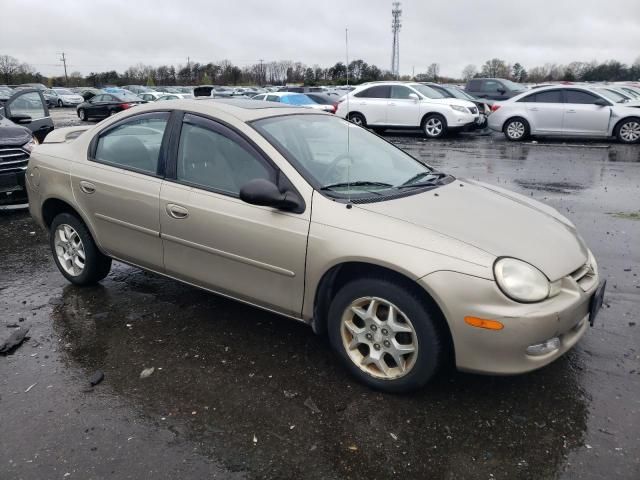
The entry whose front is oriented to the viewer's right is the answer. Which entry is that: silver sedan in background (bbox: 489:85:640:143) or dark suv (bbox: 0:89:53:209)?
the silver sedan in background

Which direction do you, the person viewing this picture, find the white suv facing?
facing the viewer and to the right of the viewer

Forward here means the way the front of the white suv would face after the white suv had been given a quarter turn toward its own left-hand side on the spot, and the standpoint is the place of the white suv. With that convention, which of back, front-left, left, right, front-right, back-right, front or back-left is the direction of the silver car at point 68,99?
left

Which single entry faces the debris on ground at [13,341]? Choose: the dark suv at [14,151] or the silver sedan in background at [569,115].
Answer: the dark suv

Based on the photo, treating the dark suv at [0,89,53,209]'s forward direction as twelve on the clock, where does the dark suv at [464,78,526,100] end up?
the dark suv at [464,78,526,100] is roughly at 8 o'clock from the dark suv at [0,89,53,209].

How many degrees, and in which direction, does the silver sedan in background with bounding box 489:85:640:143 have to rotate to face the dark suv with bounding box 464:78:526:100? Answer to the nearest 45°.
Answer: approximately 135° to its left

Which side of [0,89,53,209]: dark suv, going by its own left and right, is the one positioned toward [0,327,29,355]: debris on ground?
front

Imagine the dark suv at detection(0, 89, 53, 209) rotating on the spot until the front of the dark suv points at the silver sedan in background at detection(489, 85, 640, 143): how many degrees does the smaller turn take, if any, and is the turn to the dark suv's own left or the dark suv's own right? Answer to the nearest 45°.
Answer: approximately 90° to the dark suv's own left

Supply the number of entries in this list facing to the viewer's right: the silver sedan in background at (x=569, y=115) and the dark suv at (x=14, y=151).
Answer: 1

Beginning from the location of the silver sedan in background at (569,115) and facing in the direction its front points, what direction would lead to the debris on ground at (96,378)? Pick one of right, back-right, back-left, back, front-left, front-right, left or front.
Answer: right

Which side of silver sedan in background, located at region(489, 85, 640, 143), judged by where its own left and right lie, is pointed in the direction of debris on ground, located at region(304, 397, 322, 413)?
right

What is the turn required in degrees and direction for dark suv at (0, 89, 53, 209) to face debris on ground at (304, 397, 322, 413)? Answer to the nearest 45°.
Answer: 0° — it already faces it

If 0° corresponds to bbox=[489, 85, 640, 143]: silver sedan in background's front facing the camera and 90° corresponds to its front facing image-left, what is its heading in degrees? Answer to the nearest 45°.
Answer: approximately 270°
